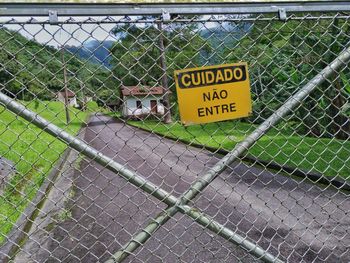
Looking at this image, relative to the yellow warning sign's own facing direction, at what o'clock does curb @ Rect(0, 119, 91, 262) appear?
The curb is roughly at 4 o'clock from the yellow warning sign.

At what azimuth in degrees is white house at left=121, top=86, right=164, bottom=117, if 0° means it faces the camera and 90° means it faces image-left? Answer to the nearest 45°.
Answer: approximately 0°

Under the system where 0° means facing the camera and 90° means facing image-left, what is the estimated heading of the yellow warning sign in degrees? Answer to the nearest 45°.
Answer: approximately 0°

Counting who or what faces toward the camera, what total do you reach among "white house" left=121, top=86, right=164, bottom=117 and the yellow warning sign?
2
